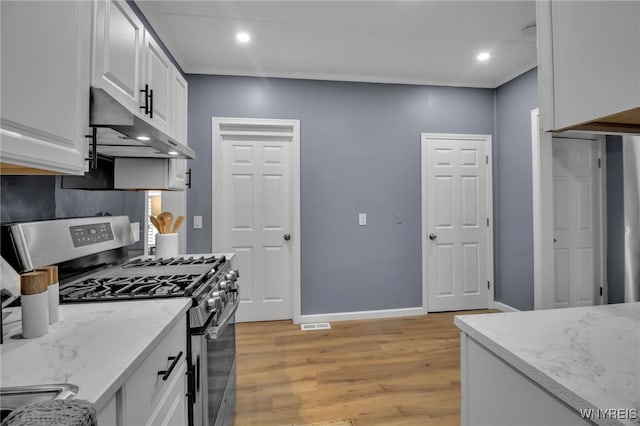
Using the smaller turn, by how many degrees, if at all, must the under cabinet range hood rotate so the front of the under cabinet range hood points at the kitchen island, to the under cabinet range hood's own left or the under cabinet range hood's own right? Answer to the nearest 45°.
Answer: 0° — it already faces it

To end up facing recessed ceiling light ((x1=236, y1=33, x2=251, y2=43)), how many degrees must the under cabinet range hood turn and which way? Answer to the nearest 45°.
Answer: approximately 90° to its left

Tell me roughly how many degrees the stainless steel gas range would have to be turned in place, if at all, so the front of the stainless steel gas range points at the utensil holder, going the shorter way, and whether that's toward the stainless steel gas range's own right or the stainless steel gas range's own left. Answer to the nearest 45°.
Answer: approximately 135° to the stainless steel gas range's own left

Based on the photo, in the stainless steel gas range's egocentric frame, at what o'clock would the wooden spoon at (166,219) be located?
The wooden spoon is roughly at 8 o'clock from the stainless steel gas range.

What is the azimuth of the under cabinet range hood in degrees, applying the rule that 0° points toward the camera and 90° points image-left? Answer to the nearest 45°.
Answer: approximately 315°

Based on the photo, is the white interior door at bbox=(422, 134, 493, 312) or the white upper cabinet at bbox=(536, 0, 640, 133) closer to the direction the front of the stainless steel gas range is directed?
the white upper cabinet

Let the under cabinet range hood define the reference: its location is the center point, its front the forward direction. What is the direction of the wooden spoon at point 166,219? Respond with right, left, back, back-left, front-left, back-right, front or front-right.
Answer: back-left
